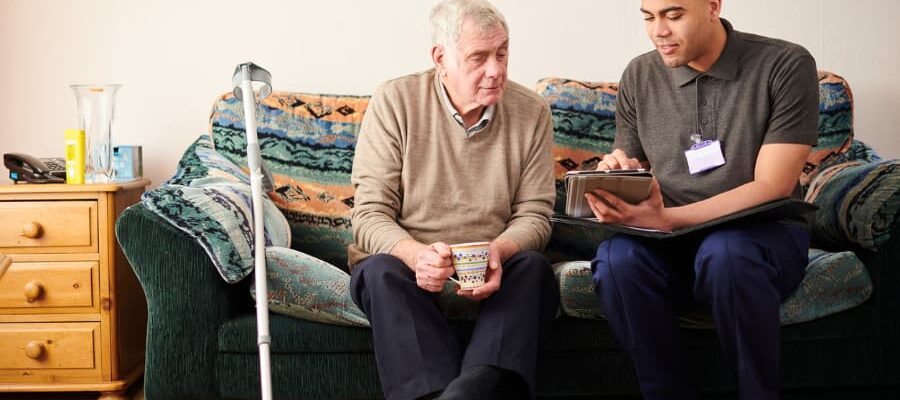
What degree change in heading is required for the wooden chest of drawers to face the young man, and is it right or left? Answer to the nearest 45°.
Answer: approximately 45° to its left

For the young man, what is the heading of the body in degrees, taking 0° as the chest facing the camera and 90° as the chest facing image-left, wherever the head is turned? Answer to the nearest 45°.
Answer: approximately 45°

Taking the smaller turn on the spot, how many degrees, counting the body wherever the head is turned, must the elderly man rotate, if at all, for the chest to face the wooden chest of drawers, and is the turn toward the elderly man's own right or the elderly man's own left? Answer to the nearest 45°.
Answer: approximately 90° to the elderly man's own right

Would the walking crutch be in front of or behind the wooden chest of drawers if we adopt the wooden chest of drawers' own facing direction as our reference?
in front

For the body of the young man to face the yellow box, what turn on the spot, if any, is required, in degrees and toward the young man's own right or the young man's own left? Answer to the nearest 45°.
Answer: approximately 45° to the young man's own right

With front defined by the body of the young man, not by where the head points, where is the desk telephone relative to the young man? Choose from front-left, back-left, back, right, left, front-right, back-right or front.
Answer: front-right

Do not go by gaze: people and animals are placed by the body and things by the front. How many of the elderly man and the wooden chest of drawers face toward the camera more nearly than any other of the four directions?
2

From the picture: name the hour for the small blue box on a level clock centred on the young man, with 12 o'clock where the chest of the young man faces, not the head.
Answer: The small blue box is roughly at 2 o'clock from the young man.

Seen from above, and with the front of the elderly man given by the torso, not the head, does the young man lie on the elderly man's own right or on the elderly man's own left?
on the elderly man's own left

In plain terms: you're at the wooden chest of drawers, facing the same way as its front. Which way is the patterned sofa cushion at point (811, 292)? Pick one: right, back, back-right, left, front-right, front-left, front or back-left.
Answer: front-left

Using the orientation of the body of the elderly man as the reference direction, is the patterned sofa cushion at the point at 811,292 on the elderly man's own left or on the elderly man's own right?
on the elderly man's own left

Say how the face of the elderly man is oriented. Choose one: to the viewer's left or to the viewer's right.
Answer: to the viewer's right
